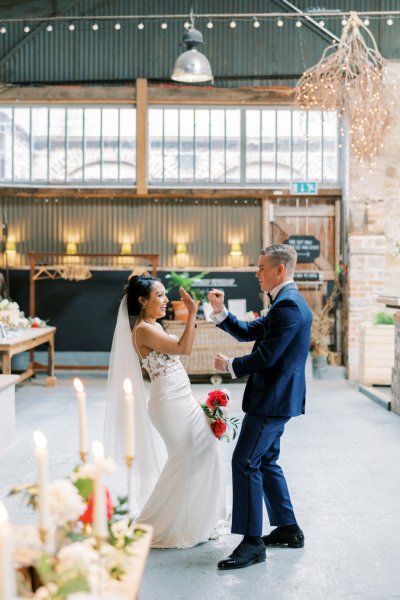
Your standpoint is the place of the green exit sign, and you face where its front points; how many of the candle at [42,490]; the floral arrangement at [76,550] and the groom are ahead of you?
3

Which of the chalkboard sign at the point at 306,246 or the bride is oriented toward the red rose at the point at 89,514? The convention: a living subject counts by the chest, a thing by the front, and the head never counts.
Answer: the chalkboard sign

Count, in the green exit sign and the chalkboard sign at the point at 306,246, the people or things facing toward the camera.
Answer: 2

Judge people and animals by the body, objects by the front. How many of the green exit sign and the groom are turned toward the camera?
1

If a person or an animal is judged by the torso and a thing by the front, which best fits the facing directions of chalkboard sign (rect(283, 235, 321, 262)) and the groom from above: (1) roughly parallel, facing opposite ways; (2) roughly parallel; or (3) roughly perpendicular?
roughly perpendicular

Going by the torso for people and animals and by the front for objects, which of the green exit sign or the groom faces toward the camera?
the green exit sign

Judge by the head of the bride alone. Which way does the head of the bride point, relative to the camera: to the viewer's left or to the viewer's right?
to the viewer's right

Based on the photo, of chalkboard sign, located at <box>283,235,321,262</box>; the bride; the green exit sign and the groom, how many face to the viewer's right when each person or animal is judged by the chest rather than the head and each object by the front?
1

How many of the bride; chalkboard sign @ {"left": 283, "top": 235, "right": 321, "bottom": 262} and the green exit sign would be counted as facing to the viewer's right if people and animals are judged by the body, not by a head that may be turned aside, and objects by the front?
1

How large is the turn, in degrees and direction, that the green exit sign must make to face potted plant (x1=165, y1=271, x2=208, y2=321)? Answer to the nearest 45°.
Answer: approximately 45° to its right

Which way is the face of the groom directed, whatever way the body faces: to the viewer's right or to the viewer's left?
to the viewer's left

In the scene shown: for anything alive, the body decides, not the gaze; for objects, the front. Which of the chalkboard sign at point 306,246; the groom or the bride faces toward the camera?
the chalkboard sign

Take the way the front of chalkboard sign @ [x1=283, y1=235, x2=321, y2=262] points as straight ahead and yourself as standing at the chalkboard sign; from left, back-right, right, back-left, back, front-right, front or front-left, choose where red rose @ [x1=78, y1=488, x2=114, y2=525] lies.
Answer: front

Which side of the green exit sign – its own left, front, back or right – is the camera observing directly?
front

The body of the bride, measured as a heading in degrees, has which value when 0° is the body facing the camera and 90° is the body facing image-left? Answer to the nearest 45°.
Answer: approximately 270°

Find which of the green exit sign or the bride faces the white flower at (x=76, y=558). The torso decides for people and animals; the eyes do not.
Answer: the green exit sign

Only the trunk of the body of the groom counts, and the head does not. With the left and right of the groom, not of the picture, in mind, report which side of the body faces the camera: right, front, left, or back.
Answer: left

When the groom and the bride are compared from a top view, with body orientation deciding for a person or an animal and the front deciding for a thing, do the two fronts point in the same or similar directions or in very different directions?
very different directions
